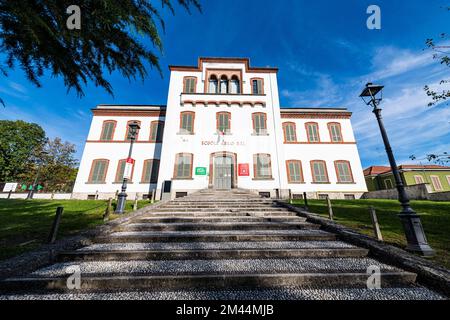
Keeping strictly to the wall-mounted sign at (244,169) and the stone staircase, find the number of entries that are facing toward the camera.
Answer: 2

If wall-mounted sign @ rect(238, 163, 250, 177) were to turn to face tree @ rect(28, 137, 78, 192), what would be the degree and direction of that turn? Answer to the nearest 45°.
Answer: approximately 90° to its right

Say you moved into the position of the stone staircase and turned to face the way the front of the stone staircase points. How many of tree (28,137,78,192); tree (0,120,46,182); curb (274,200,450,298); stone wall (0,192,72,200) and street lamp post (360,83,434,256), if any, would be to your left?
2

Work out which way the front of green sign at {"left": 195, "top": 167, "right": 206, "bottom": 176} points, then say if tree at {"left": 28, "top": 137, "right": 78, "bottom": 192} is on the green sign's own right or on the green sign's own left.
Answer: on the green sign's own right

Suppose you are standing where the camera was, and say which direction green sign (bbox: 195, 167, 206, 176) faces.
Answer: facing the viewer

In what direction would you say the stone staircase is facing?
toward the camera

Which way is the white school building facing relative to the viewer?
toward the camera

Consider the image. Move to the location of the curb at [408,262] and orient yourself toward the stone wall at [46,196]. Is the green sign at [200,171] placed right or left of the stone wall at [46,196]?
right

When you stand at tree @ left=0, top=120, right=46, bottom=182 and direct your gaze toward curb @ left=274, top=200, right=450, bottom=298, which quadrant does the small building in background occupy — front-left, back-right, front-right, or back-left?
front-left

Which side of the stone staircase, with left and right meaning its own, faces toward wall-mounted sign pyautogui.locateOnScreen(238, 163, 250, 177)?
back

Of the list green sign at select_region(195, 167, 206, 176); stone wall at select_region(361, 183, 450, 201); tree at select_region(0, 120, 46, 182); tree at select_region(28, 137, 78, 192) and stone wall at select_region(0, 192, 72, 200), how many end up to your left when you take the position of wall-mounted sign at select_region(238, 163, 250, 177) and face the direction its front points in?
1

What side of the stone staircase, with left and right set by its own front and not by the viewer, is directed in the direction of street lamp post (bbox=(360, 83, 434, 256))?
left

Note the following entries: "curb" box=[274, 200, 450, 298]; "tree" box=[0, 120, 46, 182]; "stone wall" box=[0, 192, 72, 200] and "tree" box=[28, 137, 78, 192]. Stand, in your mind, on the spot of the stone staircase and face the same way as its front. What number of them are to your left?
1
